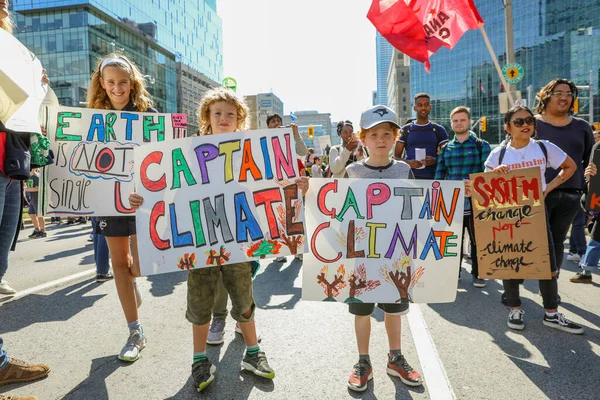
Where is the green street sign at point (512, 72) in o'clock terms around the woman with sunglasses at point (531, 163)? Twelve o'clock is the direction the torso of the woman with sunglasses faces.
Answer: The green street sign is roughly at 6 o'clock from the woman with sunglasses.

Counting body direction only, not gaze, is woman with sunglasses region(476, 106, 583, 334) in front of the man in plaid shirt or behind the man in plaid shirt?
in front

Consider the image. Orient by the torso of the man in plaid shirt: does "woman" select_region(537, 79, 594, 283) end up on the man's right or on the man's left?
on the man's left

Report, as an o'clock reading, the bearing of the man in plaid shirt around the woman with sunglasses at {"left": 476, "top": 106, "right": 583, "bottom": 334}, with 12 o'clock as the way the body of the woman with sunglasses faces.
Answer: The man in plaid shirt is roughly at 5 o'clock from the woman with sunglasses.

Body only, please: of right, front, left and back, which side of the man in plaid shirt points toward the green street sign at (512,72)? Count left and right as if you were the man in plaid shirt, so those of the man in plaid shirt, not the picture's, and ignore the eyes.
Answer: back

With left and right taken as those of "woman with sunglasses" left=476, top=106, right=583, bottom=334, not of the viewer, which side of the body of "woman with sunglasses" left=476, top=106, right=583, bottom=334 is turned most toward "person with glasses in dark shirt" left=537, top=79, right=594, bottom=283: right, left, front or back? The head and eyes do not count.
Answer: back

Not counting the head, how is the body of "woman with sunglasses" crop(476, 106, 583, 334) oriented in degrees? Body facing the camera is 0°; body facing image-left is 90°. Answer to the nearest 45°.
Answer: approximately 0°

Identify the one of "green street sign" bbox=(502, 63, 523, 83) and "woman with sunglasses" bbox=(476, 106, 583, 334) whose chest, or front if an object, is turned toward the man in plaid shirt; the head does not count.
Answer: the green street sign

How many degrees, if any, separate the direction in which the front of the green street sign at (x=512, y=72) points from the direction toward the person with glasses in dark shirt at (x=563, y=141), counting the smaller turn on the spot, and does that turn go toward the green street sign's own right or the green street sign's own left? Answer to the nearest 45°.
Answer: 0° — it already faces them

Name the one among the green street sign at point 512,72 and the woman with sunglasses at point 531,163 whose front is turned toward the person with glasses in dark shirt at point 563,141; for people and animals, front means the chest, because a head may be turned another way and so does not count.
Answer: the green street sign
